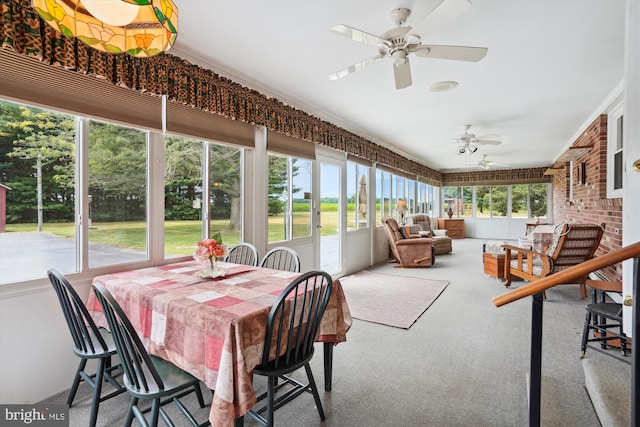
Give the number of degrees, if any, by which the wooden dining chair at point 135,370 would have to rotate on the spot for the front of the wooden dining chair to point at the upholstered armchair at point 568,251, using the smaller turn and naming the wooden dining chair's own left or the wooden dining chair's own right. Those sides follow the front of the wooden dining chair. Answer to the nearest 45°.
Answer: approximately 45° to the wooden dining chair's own right

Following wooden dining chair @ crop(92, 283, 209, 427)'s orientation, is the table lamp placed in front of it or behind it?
in front

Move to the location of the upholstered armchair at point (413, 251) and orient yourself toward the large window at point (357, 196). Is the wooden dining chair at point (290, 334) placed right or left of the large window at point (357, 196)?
left

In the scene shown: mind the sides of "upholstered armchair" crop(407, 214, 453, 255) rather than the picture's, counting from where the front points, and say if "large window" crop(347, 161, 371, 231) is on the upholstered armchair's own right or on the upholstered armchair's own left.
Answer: on the upholstered armchair's own right

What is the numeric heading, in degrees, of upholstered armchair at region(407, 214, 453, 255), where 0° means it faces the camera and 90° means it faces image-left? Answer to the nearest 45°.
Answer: approximately 315°

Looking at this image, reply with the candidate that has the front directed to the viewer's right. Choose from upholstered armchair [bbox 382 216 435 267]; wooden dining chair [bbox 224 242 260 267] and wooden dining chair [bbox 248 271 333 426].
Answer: the upholstered armchair

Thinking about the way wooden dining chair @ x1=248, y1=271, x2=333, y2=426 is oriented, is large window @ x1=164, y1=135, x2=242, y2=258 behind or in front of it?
in front

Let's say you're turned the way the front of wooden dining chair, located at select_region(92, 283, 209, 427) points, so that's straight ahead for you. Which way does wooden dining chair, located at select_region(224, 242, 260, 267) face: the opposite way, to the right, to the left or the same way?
the opposite way

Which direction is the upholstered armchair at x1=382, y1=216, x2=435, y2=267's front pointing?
to the viewer's right

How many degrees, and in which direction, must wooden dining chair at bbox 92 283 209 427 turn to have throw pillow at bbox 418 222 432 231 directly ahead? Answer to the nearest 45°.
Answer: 0° — it already faces it

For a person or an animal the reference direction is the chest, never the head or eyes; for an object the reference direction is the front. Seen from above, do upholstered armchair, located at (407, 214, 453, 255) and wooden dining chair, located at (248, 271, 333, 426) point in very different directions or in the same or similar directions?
very different directions

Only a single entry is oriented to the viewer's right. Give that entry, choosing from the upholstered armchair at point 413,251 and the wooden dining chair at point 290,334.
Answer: the upholstered armchair

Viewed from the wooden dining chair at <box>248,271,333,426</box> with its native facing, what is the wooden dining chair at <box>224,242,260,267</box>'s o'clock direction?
the wooden dining chair at <box>224,242,260,267</box> is roughly at 1 o'clock from the wooden dining chair at <box>248,271,333,426</box>.

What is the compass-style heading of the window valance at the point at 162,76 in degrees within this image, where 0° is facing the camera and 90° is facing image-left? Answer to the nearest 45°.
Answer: approximately 315°

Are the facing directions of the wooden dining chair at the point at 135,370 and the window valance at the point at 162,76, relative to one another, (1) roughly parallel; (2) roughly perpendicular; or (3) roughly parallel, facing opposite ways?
roughly perpendicular

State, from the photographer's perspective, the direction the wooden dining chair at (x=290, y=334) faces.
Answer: facing away from the viewer and to the left of the viewer
